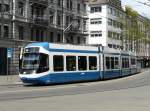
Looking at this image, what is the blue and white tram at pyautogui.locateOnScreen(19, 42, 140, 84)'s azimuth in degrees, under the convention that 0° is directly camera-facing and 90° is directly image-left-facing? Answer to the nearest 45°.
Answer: approximately 45°
